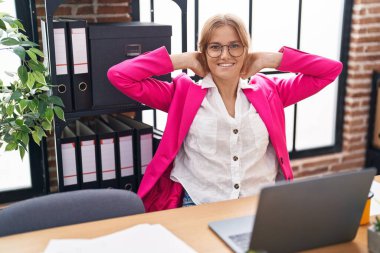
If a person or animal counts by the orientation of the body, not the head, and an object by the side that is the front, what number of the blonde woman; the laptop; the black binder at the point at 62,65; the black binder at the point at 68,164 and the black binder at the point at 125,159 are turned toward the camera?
4

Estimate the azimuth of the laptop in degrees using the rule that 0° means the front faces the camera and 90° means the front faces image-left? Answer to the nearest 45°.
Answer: approximately 135°

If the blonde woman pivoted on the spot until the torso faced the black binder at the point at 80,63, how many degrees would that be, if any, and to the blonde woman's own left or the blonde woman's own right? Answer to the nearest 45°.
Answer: approximately 90° to the blonde woman's own right

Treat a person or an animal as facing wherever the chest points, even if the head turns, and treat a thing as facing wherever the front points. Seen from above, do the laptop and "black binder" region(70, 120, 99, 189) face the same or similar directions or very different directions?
very different directions
